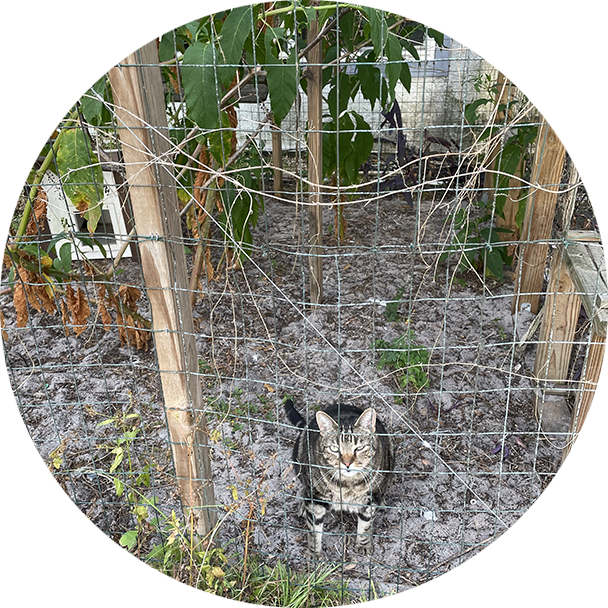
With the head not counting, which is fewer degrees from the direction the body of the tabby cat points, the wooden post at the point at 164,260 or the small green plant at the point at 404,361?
the wooden post

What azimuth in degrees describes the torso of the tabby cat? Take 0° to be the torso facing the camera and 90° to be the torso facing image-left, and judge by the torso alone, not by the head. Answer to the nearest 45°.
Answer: approximately 0°
